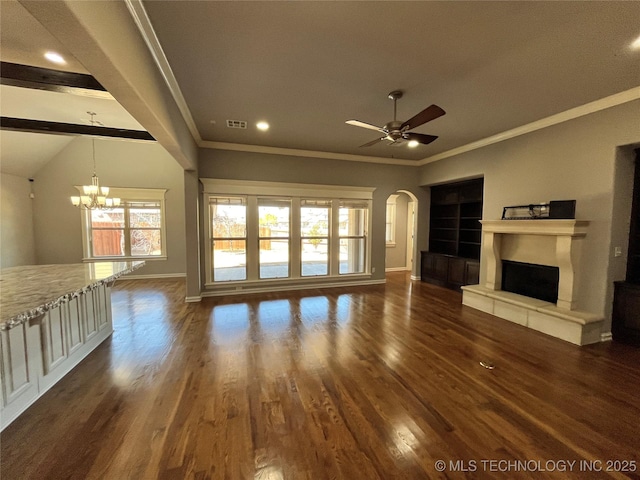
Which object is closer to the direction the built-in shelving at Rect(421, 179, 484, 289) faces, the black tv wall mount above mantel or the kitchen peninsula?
the kitchen peninsula

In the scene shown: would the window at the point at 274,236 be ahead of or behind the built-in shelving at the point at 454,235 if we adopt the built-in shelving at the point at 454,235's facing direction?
ahead

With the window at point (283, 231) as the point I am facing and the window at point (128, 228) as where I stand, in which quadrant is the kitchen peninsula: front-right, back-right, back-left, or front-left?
front-right

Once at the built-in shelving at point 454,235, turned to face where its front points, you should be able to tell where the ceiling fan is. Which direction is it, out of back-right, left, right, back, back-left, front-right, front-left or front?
front-left

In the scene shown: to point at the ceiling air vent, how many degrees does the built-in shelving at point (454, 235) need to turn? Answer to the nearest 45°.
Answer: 0° — it already faces it

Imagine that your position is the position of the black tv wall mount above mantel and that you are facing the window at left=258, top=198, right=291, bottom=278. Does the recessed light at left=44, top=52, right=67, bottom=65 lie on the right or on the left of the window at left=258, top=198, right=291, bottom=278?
left

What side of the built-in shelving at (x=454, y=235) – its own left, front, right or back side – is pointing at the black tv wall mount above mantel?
left

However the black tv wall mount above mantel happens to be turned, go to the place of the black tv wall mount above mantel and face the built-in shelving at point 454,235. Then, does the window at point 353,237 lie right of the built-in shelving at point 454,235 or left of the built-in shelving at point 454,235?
left

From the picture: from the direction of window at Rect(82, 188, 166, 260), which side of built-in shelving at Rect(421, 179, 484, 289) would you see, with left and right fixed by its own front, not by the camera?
front

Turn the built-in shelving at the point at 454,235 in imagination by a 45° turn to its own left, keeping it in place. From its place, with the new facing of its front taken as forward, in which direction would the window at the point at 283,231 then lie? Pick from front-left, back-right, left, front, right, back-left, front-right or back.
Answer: front-right

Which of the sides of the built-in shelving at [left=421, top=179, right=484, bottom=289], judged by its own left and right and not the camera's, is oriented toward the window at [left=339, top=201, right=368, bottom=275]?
front

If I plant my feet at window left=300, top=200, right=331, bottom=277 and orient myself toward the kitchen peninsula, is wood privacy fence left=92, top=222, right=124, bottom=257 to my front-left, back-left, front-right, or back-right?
front-right

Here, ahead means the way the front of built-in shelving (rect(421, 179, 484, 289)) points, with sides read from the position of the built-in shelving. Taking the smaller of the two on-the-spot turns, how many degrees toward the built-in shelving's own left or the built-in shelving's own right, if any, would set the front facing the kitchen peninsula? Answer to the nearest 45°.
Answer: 0° — it already faces it

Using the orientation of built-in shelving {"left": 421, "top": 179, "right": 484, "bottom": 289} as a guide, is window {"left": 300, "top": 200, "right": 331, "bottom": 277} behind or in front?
in front
